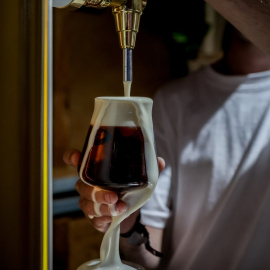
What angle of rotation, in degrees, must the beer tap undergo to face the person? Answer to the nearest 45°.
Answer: approximately 45° to its left
